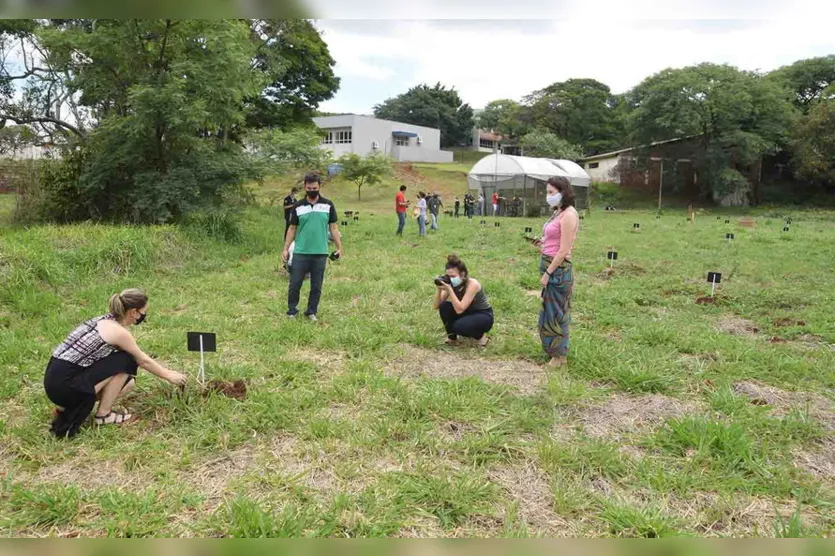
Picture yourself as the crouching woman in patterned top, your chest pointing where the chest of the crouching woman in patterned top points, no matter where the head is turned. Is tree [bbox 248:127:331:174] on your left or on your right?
on your left

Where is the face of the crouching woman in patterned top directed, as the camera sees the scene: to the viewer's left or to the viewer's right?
to the viewer's right

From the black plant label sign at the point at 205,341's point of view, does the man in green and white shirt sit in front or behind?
behind

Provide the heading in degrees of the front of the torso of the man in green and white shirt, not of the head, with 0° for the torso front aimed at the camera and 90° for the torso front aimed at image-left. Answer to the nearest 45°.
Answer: approximately 0°

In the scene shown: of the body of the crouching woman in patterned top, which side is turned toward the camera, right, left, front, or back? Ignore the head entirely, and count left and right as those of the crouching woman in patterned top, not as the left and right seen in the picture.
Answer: right

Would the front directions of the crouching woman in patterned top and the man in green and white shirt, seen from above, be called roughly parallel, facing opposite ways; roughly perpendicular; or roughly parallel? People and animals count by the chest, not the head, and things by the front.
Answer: roughly perpendicular

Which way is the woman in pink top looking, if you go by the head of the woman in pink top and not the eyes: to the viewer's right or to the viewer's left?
to the viewer's left
